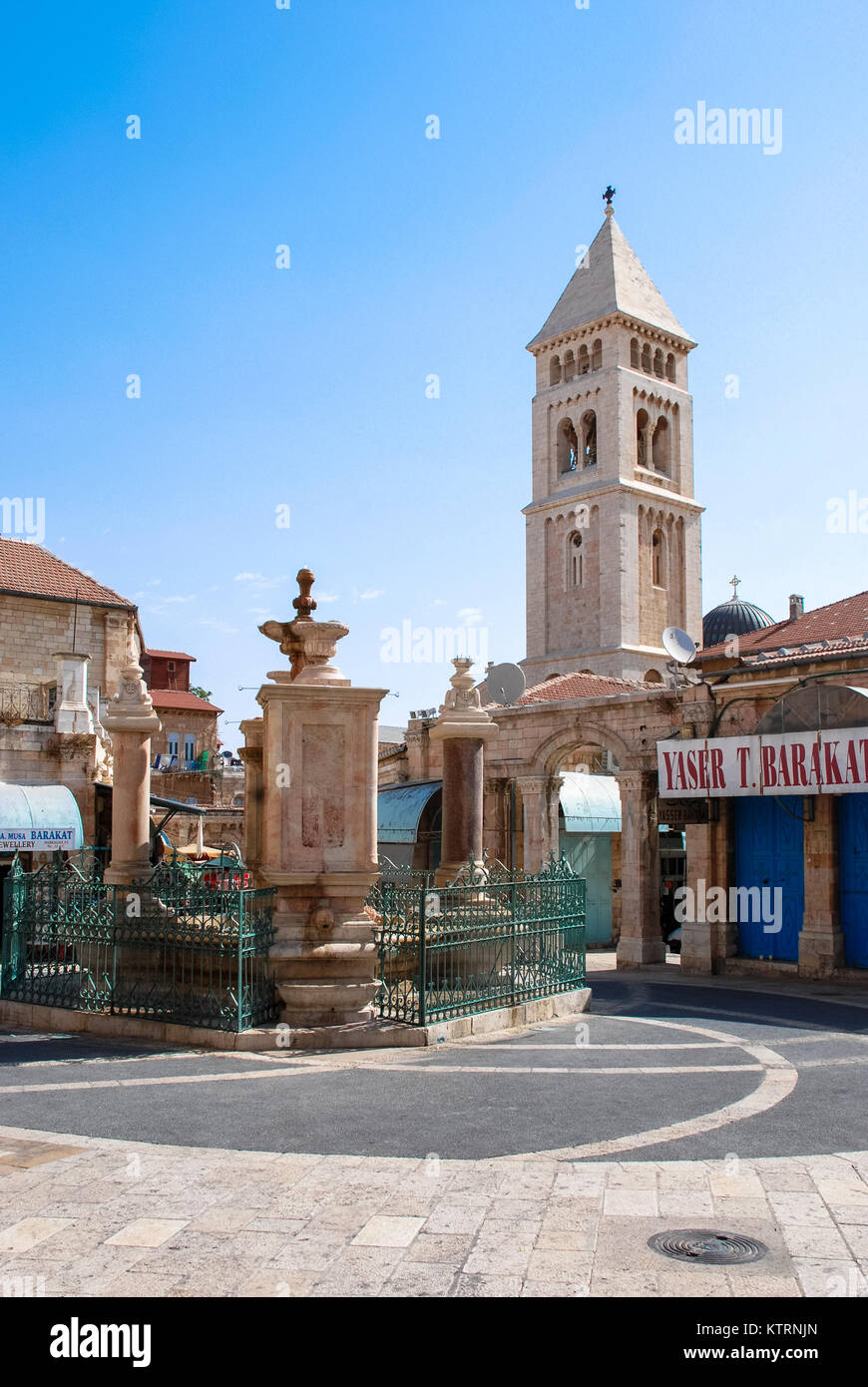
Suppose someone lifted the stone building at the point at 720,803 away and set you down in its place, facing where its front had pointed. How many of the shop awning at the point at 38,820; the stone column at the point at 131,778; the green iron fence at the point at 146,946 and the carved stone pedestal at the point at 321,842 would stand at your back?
0

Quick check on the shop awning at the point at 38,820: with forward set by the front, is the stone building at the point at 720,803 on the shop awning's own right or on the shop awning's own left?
on the shop awning's own left

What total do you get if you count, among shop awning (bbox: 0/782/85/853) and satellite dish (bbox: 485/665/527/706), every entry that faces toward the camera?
2

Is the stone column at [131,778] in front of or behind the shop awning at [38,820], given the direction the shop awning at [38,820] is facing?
in front

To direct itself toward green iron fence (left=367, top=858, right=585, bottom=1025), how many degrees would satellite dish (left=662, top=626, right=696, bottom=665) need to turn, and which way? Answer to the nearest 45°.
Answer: approximately 45° to its right

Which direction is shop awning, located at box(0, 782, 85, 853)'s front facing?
toward the camera

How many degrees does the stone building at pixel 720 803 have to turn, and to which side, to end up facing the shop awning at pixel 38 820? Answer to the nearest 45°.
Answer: approximately 45° to its right

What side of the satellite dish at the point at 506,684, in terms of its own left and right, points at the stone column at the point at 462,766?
front

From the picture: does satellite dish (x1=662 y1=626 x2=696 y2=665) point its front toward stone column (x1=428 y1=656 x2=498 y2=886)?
no

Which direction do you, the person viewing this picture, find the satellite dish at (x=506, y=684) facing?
facing the viewer
